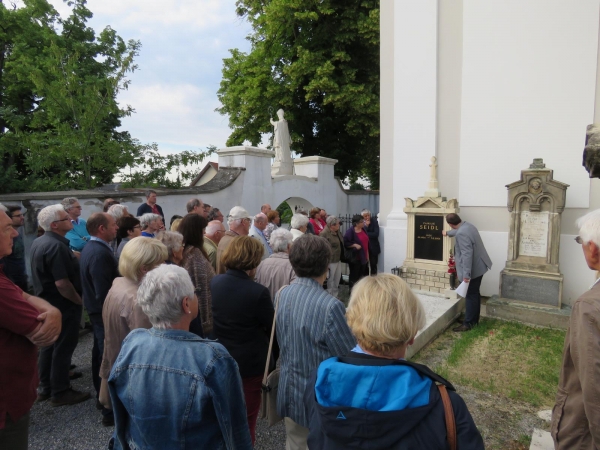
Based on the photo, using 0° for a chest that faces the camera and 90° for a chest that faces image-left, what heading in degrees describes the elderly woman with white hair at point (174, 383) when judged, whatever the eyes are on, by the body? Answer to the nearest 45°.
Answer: approximately 225°

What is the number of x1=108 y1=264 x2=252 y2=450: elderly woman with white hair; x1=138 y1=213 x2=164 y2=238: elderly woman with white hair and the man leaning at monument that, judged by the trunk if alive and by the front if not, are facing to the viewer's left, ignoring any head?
1

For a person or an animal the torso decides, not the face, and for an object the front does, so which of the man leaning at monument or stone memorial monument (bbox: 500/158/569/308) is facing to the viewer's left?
the man leaning at monument

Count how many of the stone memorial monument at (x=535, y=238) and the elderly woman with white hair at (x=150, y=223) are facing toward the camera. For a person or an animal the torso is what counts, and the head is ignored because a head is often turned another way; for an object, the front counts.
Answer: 1

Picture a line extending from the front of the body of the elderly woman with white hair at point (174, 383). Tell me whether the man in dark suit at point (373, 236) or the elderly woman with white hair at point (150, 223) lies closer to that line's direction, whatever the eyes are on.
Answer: the man in dark suit

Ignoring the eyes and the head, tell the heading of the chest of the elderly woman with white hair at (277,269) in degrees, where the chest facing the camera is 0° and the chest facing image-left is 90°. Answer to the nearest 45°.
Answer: approximately 225°

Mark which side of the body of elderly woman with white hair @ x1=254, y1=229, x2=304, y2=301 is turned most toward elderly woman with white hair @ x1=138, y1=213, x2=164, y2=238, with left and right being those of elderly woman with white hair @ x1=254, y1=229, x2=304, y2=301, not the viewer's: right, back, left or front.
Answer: left

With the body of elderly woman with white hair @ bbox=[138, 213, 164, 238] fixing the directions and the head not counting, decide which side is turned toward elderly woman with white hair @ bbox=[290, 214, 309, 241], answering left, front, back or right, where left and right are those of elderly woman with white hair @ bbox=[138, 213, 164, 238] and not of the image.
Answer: front

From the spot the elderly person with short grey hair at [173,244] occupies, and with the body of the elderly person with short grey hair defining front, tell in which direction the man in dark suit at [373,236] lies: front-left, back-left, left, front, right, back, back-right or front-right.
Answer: front-left

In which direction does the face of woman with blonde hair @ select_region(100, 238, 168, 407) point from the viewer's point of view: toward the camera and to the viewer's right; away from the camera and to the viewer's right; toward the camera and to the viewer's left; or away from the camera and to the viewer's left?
away from the camera and to the viewer's right

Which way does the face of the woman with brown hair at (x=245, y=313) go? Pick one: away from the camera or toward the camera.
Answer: away from the camera

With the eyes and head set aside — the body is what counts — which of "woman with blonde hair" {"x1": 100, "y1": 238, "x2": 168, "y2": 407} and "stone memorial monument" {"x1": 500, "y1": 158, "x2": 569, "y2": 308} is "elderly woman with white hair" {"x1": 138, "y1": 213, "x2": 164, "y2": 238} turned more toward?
the stone memorial monument

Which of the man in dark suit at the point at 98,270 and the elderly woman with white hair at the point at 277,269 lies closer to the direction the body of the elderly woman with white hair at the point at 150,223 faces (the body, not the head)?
the elderly woman with white hair

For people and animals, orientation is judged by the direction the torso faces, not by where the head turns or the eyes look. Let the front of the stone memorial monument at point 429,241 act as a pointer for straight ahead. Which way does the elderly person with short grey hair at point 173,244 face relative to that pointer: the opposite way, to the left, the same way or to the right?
the opposite way

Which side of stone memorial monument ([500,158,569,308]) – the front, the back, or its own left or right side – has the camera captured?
front

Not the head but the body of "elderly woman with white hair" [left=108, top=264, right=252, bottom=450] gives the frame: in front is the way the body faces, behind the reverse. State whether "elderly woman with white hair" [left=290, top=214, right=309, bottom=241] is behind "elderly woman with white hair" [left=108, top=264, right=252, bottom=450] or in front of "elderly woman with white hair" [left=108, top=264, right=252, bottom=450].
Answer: in front

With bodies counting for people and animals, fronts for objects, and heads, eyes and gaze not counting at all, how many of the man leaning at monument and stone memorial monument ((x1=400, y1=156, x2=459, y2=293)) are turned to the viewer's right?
0

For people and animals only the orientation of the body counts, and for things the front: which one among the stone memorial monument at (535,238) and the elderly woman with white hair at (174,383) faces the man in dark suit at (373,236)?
the elderly woman with white hair

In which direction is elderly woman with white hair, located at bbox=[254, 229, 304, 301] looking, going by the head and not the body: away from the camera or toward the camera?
away from the camera

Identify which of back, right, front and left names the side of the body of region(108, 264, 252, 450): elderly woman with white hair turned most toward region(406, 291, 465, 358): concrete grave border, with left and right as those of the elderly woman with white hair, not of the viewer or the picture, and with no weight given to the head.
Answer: front
